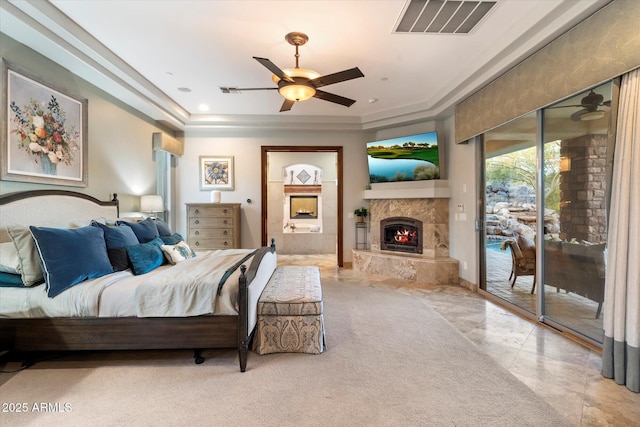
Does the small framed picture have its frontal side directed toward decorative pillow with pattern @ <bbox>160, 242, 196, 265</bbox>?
yes

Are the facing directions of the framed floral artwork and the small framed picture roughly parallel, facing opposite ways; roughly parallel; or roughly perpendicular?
roughly perpendicular

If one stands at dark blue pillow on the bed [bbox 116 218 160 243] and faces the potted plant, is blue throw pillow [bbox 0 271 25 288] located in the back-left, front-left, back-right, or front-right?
back-right

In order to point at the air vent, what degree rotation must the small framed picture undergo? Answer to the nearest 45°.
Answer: approximately 45° to its left

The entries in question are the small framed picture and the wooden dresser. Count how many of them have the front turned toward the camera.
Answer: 2

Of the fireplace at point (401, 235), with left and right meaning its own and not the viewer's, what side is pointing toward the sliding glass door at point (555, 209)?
left

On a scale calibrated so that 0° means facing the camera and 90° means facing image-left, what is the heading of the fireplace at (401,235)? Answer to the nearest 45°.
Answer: approximately 45°

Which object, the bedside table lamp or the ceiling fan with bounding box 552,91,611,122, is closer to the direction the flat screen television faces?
the bedside table lamp

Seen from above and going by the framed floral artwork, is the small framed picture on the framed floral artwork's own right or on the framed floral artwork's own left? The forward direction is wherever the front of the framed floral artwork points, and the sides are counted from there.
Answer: on the framed floral artwork's own left
